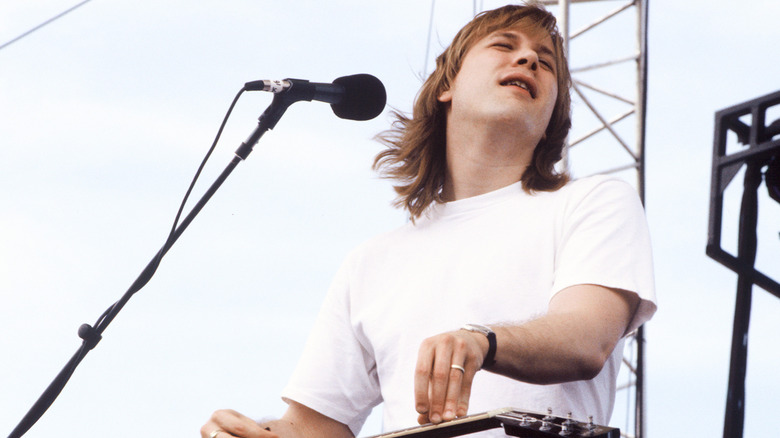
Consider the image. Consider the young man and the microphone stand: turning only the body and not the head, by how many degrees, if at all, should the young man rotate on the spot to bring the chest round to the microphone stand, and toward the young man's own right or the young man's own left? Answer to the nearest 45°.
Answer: approximately 45° to the young man's own right

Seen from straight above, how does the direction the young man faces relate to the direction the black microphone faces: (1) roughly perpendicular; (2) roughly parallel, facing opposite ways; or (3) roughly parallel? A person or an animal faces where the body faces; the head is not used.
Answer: roughly perpendicular

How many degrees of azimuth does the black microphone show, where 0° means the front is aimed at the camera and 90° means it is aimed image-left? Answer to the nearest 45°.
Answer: approximately 270°

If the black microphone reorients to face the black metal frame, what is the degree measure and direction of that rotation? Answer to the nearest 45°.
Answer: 0° — it already faces it

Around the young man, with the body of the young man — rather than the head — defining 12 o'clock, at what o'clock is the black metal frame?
The black metal frame is roughly at 9 o'clock from the young man.
